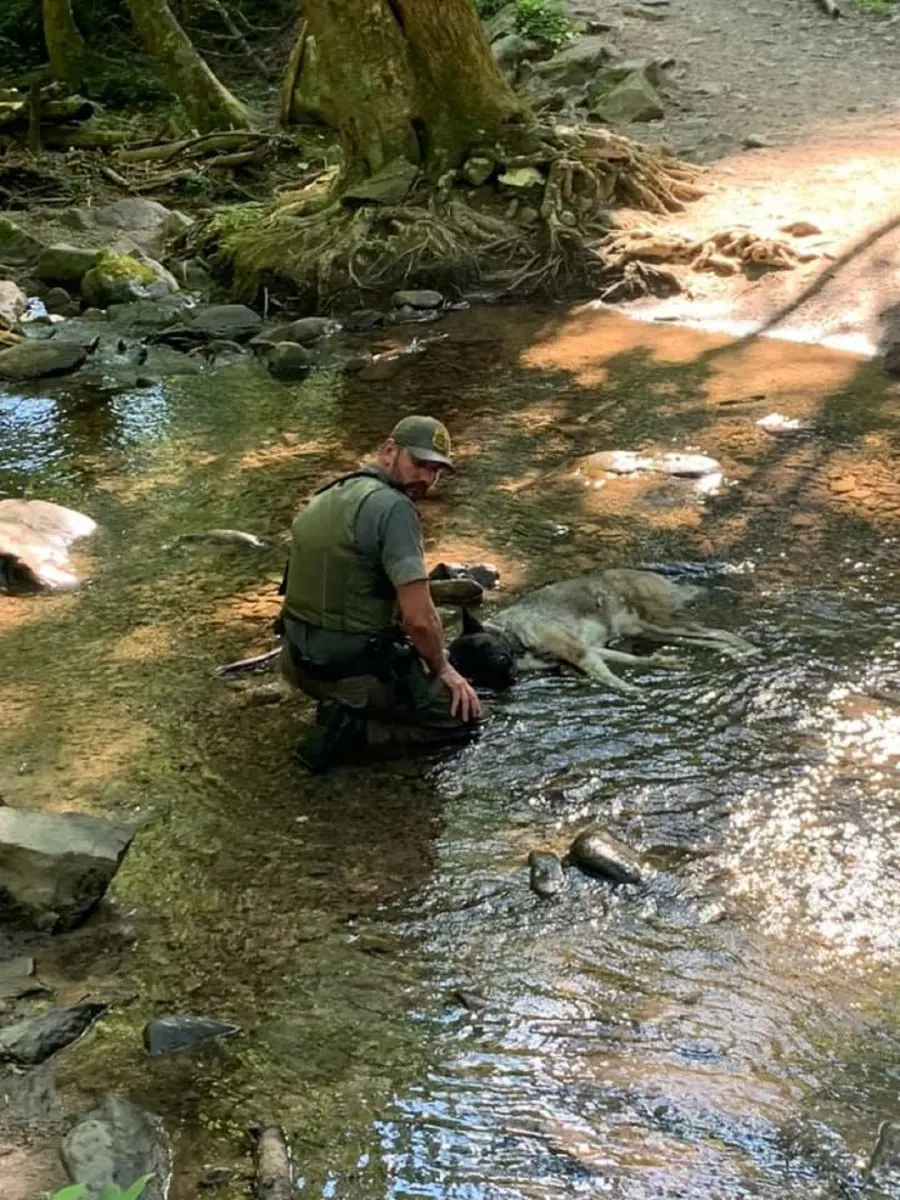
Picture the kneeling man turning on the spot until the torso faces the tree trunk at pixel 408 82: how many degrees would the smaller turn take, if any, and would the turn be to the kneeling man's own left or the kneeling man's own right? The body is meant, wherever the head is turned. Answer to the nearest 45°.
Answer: approximately 45° to the kneeling man's own left

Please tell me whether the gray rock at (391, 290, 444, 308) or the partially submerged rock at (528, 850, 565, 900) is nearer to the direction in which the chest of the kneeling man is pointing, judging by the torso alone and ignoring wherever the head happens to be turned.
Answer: the gray rock

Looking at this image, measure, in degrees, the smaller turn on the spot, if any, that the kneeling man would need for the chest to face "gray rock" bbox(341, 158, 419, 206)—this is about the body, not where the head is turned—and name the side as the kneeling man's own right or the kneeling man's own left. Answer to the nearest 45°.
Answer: approximately 45° to the kneeling man's own left

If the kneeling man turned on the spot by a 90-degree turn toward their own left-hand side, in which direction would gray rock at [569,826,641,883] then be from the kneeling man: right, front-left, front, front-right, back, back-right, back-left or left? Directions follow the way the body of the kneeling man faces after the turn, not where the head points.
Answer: back

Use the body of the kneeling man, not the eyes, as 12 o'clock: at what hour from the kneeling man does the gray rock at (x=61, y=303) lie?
The gray rock is roughly at 10 o'clock from the kneeling man.

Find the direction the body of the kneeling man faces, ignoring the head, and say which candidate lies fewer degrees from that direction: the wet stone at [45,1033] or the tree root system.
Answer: the tree root system

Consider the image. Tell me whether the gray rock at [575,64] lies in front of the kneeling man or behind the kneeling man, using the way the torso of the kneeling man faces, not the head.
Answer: in front

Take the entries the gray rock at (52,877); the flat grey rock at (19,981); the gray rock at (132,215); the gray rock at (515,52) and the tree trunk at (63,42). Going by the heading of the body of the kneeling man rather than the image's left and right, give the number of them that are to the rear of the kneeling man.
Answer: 2

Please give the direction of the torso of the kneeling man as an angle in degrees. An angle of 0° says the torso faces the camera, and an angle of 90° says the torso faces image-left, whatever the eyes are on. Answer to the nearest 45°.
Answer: approximately 225°

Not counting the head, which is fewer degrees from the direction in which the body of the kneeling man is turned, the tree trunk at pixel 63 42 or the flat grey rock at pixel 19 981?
the tree trunk

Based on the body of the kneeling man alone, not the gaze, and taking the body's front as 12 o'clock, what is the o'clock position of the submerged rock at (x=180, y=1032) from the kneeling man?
The submerged rock is roughly at 5 o'clock from the kneeling man.

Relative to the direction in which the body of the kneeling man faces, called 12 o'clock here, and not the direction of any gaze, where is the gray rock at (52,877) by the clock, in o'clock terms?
The gray rock is roughly at 6 o'clock from the kneeling man.

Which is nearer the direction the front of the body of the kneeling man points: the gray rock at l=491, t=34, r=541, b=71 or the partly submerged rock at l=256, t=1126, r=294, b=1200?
the gray rock

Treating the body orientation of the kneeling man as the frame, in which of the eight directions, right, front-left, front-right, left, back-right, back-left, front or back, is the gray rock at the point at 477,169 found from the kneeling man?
front-left

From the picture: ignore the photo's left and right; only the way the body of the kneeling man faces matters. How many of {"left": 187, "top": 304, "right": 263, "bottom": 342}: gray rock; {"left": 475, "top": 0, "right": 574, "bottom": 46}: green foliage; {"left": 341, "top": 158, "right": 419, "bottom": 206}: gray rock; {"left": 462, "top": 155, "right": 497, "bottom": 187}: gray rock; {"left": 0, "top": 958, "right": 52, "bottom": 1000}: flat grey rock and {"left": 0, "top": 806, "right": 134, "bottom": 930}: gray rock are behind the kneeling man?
2
